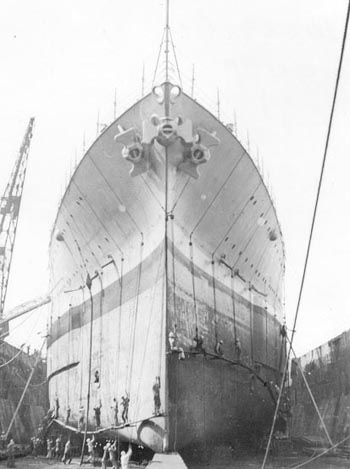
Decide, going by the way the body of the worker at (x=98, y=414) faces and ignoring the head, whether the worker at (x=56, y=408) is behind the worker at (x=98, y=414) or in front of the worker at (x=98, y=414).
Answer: in front

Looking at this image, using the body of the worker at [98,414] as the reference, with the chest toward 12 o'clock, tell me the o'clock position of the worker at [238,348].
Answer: the worker at [238,348] is roughly at 3 o'clock from the worker at [98,414].

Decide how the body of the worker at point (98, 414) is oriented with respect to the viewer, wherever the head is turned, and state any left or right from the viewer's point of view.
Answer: facing away from the viewer

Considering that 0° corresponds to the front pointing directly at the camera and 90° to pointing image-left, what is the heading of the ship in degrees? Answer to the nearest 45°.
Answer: approximately 0°
